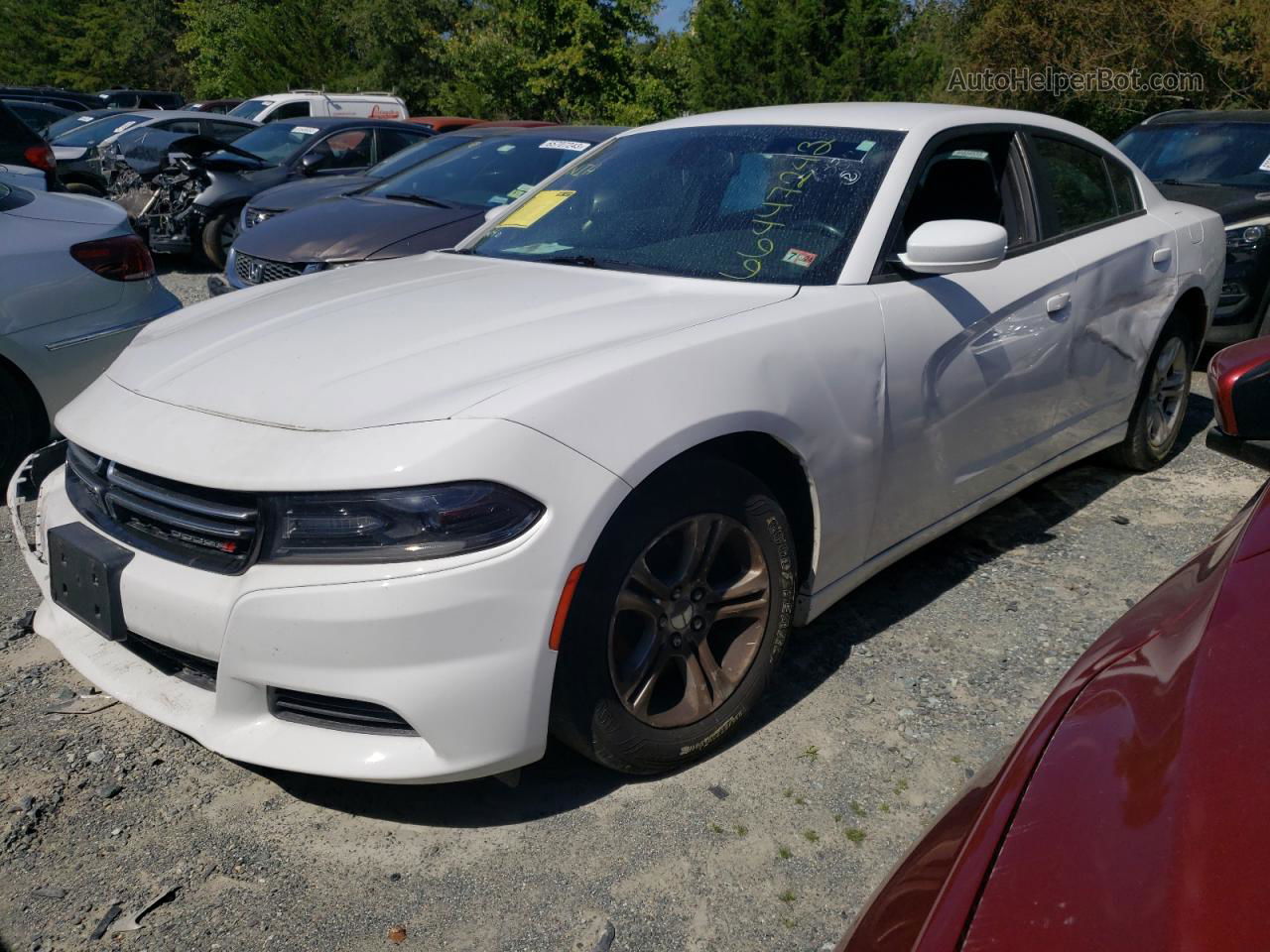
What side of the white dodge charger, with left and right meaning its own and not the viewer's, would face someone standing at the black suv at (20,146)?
right

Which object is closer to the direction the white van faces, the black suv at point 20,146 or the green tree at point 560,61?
the black suv

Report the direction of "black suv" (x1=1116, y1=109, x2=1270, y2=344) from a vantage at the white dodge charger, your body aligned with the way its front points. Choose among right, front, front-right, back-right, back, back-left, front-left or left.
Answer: back

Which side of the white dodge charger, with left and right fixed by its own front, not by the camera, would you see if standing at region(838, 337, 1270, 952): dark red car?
left

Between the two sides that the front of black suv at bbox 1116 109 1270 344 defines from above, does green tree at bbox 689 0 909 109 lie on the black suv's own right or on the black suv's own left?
on the black suv's own right
